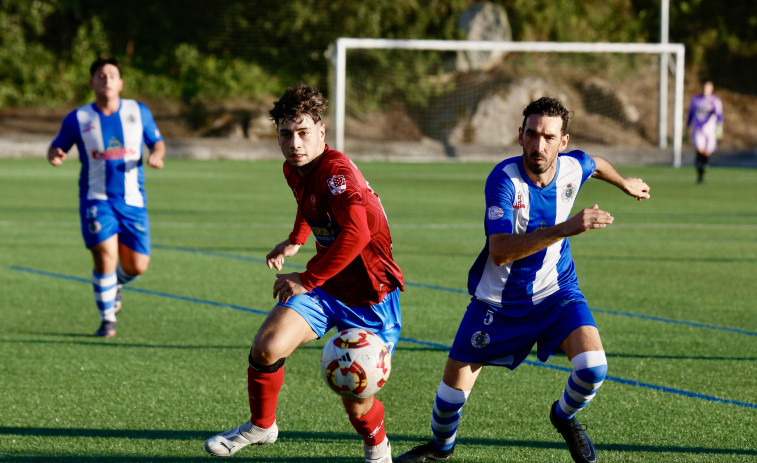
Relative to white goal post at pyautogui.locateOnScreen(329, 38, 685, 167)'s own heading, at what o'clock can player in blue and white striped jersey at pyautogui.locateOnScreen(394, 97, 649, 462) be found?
The player in blue and white striped jersey is roughly at 12 o'clock from the white goal post.

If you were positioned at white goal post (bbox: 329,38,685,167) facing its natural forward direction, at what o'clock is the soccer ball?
The soccer ball is roughly at 12 o'clock from the white goal post.

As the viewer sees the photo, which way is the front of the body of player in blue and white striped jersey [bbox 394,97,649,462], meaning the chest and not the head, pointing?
toward the camera

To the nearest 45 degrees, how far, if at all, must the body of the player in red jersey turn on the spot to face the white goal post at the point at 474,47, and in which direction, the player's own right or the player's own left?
approximately 135° to the player's own right

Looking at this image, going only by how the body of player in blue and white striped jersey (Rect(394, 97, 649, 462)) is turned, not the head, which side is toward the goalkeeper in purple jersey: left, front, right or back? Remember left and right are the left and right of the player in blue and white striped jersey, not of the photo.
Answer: back

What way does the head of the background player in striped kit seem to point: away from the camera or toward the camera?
toward the camera

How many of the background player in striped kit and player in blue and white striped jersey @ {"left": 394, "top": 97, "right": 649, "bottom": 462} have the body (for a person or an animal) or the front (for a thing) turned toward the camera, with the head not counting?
2

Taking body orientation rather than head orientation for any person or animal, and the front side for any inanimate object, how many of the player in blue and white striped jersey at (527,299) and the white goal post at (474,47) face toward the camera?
2

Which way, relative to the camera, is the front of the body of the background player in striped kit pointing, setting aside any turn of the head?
toward the camera

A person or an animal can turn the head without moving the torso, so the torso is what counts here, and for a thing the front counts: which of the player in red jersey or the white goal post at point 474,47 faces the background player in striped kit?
the white goal post

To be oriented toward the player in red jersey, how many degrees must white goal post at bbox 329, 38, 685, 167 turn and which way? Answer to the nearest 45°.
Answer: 0° — it already faces them

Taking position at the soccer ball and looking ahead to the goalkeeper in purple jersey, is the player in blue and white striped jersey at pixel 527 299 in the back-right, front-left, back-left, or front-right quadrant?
front-right

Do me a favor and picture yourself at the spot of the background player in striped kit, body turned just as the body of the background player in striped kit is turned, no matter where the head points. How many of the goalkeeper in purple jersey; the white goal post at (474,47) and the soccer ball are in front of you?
1

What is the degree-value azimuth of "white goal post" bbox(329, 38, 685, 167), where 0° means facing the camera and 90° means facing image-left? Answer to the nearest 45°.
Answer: approximately 0°
